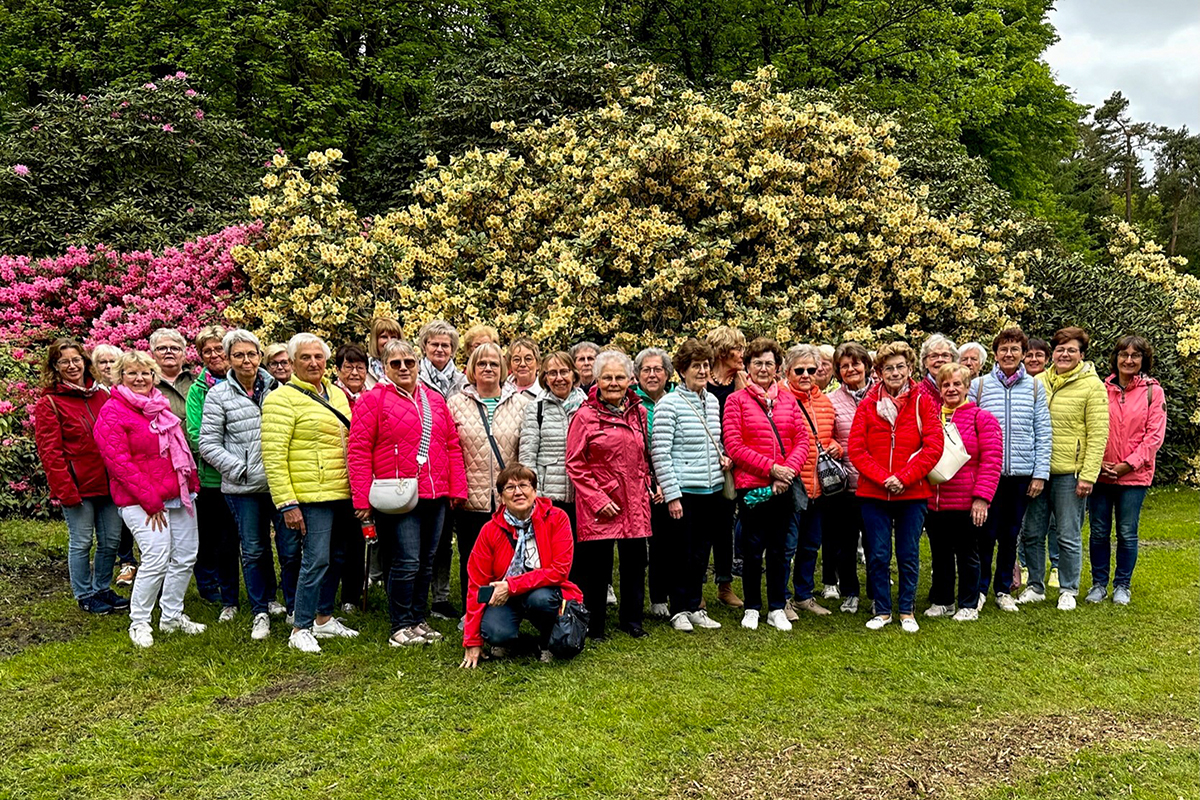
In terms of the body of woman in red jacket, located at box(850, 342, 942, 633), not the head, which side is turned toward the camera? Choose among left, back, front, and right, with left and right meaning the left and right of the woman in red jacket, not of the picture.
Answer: front

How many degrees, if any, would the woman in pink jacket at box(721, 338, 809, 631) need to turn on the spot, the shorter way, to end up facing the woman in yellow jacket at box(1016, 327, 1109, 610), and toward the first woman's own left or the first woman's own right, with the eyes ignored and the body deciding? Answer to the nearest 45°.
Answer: approximately 135° to the first woman's own left

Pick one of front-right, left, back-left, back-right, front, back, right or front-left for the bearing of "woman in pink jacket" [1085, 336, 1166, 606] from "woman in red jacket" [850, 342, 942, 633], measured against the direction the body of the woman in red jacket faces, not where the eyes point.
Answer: back-left

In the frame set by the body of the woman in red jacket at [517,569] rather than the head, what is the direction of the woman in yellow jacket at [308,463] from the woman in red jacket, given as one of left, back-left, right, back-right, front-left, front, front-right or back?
right

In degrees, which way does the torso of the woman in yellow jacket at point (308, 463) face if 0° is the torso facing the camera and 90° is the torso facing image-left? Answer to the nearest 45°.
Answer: approximately 315°

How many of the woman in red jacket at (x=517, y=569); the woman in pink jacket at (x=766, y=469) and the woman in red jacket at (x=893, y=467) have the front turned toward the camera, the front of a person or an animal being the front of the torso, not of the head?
3

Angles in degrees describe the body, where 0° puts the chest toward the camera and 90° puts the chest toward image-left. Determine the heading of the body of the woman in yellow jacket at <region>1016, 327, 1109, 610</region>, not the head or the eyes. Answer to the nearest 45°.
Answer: approximately 45°

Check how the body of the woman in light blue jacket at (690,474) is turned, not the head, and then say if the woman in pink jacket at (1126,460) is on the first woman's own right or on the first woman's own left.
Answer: on the first woman's own left

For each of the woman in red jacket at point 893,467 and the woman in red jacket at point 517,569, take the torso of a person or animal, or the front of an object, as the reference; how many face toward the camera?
2
